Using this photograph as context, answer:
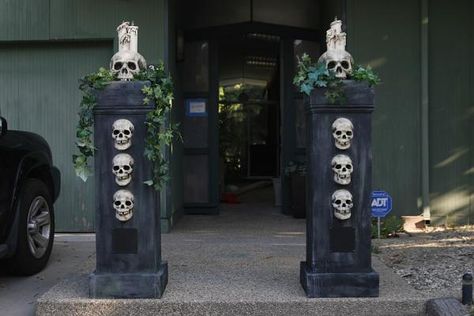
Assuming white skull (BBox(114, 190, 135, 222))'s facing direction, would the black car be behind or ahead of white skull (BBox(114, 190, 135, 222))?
behind

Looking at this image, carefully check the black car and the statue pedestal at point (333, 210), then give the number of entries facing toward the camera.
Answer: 1

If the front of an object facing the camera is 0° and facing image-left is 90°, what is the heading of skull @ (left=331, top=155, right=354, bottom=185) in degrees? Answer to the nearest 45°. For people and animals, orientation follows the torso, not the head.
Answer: approximately 0°

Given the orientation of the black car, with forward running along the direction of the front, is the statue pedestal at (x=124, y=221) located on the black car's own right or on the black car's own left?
on the black car's own right

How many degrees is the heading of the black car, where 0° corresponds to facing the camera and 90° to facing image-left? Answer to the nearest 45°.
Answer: approximately 225°

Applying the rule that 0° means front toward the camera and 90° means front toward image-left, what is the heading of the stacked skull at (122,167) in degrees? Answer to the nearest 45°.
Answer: approximately 0°

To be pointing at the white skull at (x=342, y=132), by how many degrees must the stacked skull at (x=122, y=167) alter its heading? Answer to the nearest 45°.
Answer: approximately 90° to its left
